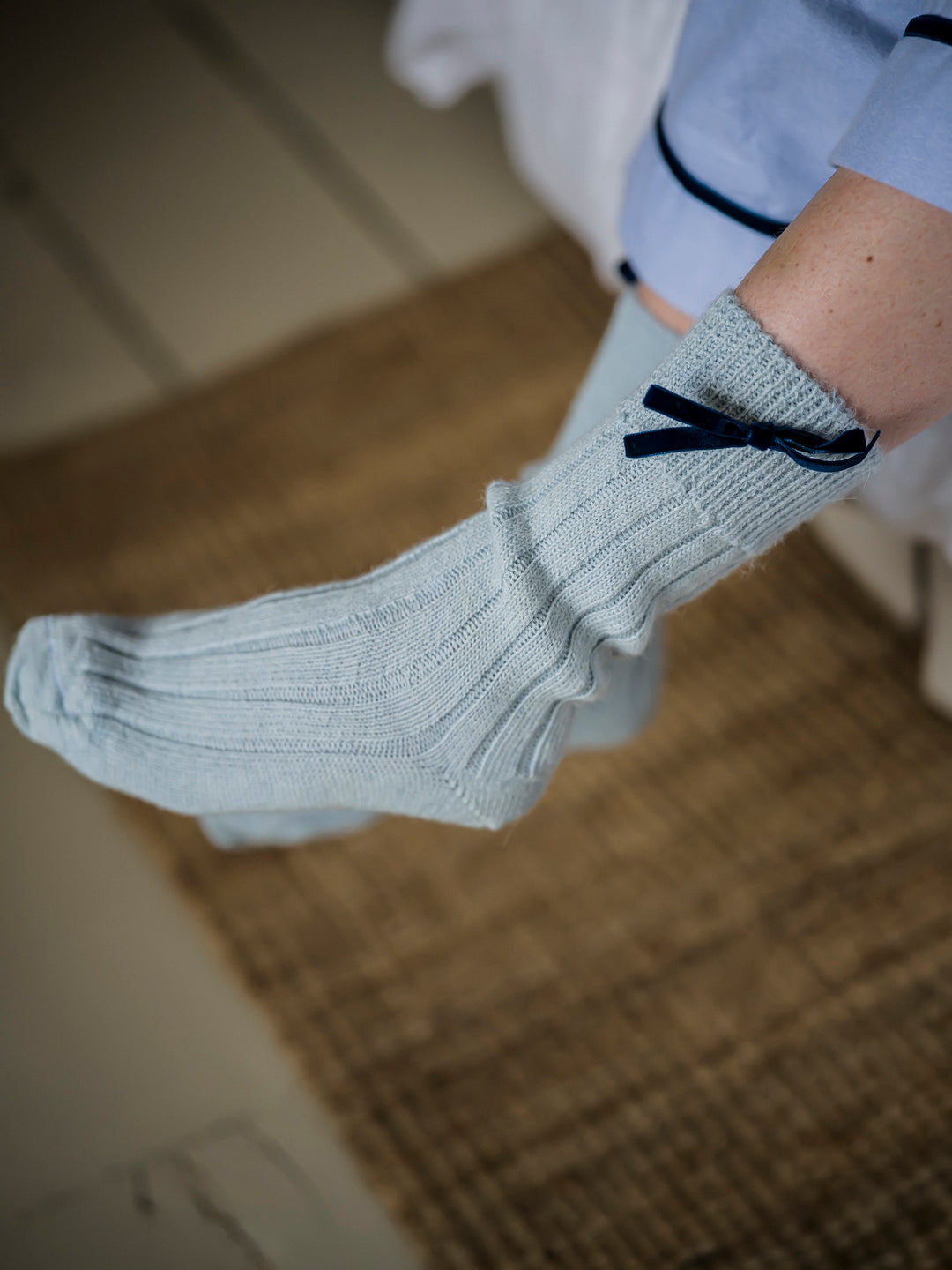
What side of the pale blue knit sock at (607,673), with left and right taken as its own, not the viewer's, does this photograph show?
left
